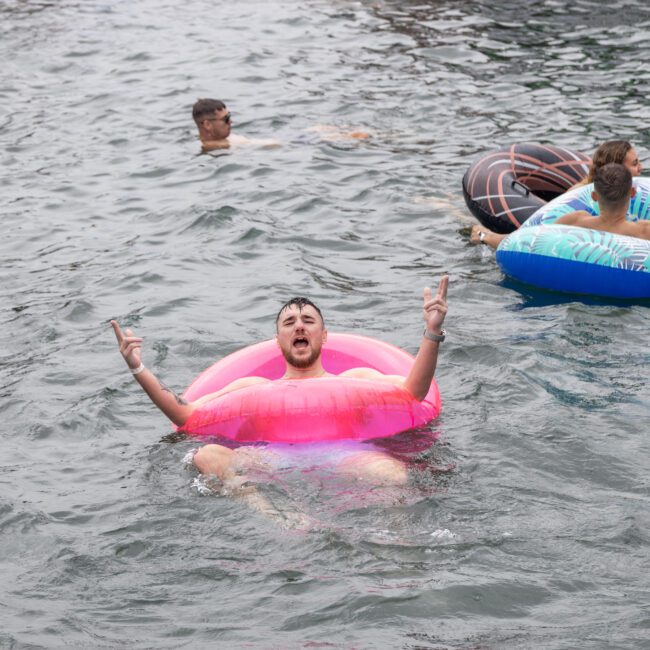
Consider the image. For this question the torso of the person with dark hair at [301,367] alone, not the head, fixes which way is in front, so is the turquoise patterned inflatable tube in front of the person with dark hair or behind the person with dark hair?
behind

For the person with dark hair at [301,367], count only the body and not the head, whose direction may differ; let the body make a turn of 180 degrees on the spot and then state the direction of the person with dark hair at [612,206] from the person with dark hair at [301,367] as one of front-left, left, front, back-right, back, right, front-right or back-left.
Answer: front-right

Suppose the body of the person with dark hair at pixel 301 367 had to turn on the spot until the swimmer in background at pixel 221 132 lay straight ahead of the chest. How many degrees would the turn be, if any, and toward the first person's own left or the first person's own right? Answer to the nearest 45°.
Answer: approximately 180°

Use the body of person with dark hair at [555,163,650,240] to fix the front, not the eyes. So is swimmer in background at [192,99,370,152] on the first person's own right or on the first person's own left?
on the first person's own left

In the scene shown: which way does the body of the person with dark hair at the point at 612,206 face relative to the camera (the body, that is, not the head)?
away from the camera

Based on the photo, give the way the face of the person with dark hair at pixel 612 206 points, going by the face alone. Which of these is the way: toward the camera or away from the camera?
away from the camera

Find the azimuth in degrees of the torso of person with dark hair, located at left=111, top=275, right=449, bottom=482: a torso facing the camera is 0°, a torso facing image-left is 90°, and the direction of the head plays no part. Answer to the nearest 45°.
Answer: approximately 0°

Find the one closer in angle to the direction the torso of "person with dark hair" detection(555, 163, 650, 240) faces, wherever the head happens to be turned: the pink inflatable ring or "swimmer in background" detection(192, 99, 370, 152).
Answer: the swimmer in background
